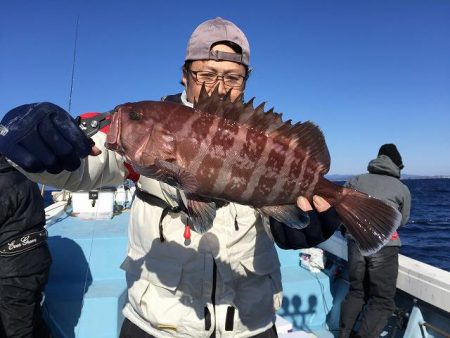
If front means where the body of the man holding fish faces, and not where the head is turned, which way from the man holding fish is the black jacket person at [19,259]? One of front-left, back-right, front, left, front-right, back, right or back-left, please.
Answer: back-right

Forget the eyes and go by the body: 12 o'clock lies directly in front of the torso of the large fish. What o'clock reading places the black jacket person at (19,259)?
The black jacket person is roughly at 1 o'clock from the large fish.

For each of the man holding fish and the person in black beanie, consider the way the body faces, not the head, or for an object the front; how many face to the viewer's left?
0

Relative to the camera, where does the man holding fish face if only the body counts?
toward the camera

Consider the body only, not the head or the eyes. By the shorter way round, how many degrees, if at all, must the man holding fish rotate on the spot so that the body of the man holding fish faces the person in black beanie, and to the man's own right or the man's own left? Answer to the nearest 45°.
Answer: approximately 135° to the man's own left

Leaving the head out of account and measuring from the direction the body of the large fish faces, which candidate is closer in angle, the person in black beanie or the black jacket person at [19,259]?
the black jacket person

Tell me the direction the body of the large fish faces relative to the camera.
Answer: to the viewer's left

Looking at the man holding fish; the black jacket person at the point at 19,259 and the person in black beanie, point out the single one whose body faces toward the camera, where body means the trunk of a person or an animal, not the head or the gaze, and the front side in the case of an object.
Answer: the man holding fish

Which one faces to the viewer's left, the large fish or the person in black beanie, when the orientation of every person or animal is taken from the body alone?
the large fish
